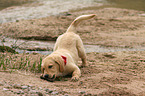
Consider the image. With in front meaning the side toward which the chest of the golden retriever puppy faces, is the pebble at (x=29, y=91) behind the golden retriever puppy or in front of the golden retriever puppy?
in front

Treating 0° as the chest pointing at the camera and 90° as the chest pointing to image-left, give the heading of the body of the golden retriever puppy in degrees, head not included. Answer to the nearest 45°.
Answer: approximately 45°
